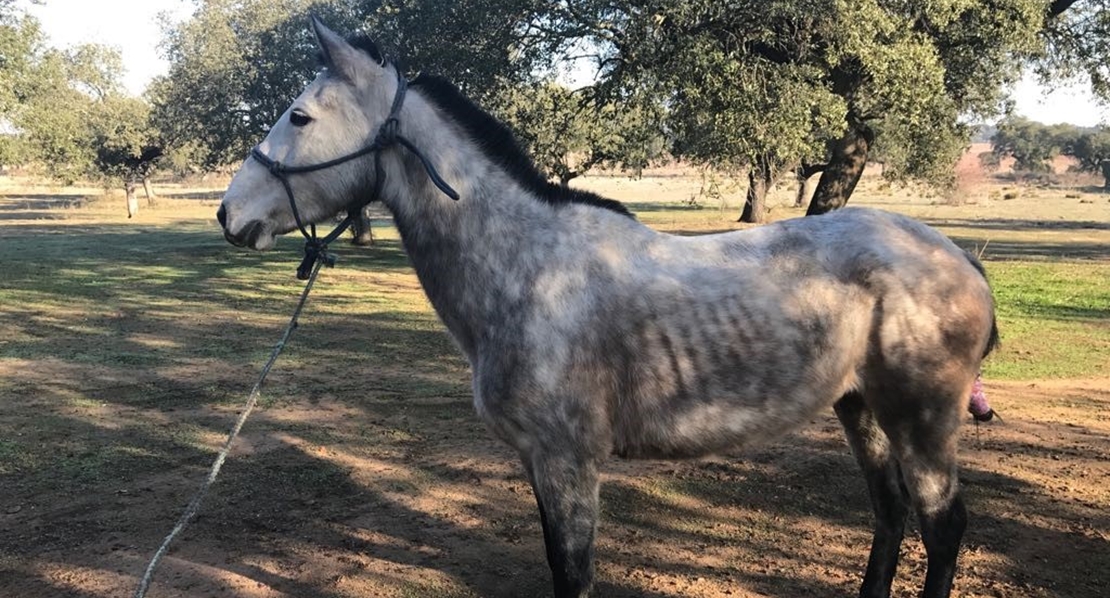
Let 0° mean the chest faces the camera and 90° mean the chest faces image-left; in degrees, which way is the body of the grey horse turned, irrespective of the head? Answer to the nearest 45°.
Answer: approximately 90°
